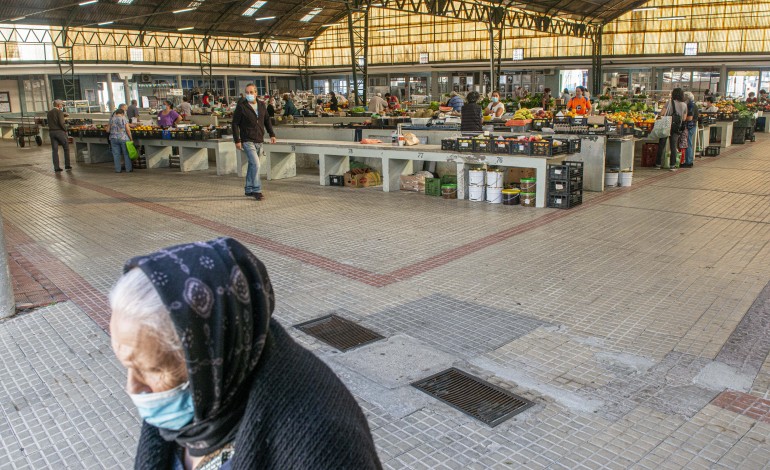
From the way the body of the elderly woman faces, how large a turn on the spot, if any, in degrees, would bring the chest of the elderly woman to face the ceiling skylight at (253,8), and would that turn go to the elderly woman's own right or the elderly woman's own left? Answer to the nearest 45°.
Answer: approximately 135° to the elderly woman's own right

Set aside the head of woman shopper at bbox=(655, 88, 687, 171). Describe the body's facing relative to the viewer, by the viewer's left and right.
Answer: facing away from the viewer and to the left of the viewer

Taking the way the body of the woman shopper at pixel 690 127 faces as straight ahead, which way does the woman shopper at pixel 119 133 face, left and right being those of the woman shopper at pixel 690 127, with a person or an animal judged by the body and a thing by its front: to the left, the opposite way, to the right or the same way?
to the right

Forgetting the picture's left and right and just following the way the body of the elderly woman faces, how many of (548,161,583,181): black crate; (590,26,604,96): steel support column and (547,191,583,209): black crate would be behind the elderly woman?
3

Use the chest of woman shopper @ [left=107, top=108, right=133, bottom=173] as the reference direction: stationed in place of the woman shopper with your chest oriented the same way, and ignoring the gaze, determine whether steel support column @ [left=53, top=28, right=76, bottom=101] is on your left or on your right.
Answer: on your left

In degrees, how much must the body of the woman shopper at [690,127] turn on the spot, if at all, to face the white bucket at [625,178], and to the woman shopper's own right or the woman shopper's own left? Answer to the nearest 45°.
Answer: approximately 90° to the woman shopper's own left

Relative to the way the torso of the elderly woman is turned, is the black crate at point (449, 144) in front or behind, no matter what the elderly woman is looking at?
behind

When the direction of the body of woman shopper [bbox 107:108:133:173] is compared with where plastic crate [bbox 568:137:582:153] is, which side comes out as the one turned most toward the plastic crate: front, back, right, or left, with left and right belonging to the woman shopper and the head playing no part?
right

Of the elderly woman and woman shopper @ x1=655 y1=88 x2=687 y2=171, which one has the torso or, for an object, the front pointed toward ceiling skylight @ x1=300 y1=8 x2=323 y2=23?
the woman shopper

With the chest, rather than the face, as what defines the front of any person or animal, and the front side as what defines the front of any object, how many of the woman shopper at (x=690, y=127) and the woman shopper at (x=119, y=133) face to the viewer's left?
1

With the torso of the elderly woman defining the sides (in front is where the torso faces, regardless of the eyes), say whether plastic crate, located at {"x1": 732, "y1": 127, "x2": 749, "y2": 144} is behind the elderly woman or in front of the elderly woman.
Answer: behind

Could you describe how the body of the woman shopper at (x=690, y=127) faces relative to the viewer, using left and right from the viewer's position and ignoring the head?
facing to the left of the viewer
